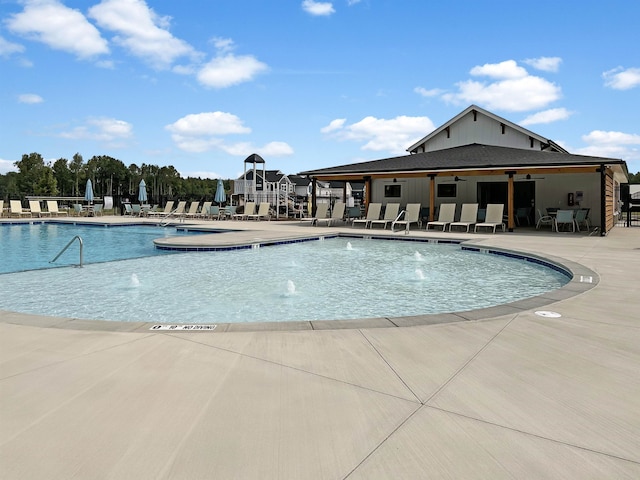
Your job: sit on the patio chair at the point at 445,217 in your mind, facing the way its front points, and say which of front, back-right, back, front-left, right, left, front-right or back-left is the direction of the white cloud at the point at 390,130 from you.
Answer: back-right

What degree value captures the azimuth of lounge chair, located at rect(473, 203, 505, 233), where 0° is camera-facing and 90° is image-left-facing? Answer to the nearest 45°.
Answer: approximately 45°

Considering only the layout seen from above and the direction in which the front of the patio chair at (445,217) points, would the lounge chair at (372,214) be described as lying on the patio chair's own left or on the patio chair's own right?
on the patio chair's own right

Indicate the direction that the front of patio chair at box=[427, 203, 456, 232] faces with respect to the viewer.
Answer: facing the viewer and to the left of the viewer

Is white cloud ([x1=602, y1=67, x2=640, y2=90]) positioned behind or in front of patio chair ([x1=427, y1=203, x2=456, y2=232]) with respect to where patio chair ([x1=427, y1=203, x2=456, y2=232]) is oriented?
behind

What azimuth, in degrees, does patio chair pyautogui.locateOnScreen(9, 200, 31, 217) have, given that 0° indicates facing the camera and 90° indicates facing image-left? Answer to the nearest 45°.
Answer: approximately 315°

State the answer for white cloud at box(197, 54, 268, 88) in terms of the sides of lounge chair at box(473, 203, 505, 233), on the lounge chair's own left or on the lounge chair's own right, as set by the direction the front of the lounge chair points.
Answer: on the lounge chair's own right

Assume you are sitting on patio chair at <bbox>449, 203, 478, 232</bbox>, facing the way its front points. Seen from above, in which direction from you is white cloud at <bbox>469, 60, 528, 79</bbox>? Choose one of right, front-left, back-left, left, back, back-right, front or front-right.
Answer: back-right

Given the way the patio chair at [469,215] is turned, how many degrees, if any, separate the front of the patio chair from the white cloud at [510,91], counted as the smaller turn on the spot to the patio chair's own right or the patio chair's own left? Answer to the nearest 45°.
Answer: approximately 135° to the patio chair's own right

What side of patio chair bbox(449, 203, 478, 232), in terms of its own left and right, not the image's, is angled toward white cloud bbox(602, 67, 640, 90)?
back
